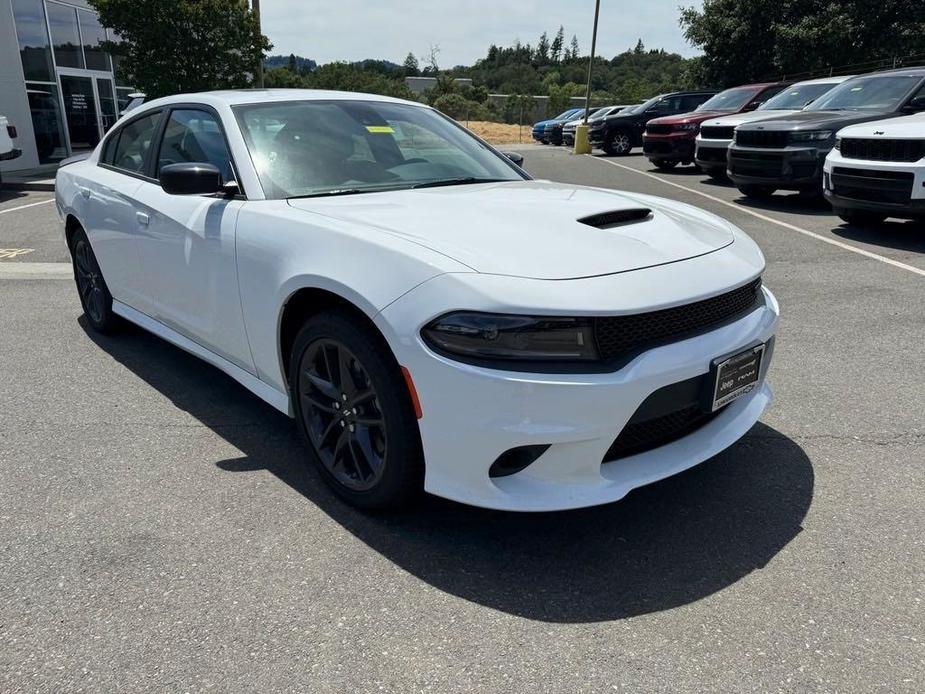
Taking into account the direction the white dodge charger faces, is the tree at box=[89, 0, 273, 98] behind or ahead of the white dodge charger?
behind

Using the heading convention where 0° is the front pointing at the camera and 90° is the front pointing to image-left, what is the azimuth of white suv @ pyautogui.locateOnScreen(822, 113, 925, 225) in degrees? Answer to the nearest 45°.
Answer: approximately 45°

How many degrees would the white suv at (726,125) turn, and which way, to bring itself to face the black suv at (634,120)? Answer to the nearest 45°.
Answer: approximately 135° to its right

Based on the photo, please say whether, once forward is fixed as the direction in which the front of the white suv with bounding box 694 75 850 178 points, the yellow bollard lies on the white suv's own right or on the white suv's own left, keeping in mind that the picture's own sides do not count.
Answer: on the white suv's own right

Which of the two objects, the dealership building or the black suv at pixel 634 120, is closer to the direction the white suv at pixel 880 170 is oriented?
the dealership building

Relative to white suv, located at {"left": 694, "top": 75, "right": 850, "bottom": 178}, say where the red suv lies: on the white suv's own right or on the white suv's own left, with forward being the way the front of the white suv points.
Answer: on the white suv's own right

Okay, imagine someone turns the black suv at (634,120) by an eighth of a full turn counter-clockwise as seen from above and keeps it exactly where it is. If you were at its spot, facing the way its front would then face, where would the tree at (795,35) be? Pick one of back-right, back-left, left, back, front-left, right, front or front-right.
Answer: back-left

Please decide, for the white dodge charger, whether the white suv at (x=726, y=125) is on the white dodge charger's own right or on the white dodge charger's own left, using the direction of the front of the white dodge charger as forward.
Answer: on the white dodge charger's own left

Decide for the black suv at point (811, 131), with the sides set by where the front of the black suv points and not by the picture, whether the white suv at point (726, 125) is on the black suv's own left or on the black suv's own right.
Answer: on the black suv's own right

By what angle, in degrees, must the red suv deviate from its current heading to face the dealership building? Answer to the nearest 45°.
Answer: approximately 45° to its right

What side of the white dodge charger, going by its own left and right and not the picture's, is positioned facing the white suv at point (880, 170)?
left

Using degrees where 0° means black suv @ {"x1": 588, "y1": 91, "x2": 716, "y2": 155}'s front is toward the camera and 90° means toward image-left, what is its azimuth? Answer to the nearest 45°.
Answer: approximately 45°

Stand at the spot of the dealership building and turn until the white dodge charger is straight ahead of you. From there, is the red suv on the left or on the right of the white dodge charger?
left
